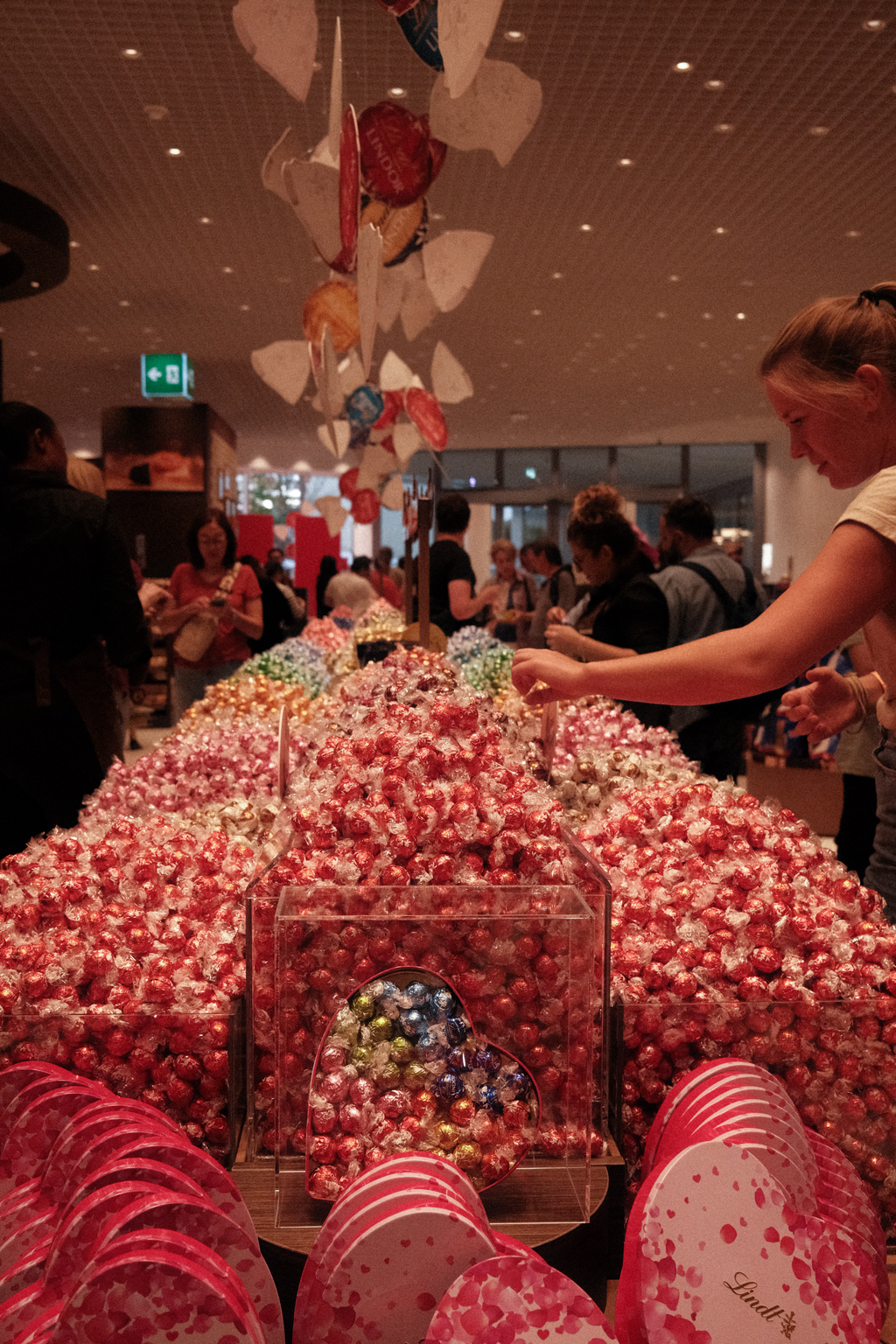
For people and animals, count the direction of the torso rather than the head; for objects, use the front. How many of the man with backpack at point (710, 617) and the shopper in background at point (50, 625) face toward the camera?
0

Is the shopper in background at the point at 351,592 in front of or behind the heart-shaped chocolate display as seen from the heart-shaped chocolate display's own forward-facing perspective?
behind

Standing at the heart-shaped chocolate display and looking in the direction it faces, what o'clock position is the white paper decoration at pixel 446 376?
The white paper decoration is roughly at 6 o'clock from the heart-shaped chocolate display.

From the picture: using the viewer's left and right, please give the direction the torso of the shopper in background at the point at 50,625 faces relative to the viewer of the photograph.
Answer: facing away from the viewer and to the right of the viewer

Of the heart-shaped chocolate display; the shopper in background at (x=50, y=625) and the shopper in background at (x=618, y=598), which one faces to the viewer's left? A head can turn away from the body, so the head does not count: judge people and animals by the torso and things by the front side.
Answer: the shopper in background at (x=618, y=598)

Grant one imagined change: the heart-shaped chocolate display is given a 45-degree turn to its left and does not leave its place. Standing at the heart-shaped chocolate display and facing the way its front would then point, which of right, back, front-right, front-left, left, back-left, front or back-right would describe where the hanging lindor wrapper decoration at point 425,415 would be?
back-left

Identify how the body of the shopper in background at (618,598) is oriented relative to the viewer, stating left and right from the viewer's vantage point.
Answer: facing to the left of the viewer
